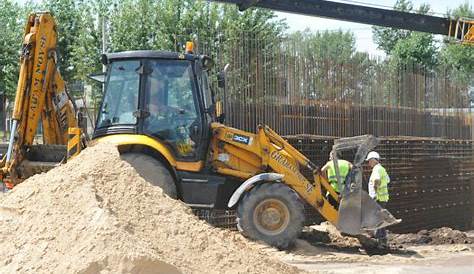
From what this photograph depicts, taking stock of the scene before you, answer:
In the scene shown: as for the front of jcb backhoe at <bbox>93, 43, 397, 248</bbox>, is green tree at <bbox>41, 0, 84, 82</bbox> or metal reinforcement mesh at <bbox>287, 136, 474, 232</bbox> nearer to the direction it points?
the metal reinforcement mesh

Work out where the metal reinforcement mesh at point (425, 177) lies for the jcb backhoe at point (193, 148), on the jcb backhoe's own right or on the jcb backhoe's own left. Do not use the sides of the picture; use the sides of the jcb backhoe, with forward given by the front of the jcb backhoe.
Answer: on the jcb backhoe's own left

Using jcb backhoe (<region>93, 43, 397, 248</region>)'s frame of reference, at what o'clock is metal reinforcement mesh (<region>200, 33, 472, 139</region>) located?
The metal reinforcement mesh is roughly at 10 o'clock from the jcb backhoe.

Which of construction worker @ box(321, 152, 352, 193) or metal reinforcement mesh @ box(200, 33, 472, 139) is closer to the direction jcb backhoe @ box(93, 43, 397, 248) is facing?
the construction worker

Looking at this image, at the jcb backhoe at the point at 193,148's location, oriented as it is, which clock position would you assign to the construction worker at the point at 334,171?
The construction worker is roughly at 11 o'clock from the jcb backhoe.

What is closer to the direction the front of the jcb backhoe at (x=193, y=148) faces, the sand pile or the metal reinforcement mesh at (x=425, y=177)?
the metal reinforcement mesh

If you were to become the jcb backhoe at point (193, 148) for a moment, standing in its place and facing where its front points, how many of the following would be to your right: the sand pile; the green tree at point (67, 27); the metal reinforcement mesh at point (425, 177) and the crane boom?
1

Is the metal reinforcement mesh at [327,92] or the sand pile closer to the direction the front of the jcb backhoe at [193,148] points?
the metal reinforcement mesh

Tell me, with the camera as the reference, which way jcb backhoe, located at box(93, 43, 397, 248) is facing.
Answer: facing to the right of the viewer

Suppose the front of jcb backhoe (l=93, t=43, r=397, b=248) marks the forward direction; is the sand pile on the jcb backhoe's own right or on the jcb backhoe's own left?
on the jcb backhoe's own right
